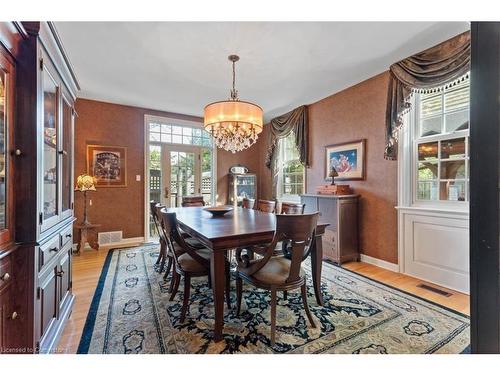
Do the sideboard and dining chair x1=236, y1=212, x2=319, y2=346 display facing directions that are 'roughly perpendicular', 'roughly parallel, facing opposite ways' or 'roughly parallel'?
roughly perpendicular

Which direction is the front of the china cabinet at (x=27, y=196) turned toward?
to the viewer's right

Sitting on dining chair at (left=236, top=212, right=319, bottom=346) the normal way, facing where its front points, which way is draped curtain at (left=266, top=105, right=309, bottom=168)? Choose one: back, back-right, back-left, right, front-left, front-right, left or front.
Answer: front-right

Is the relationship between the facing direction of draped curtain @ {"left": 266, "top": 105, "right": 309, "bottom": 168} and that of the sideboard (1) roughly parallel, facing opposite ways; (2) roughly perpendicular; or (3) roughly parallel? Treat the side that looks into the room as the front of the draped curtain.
roughly parallel

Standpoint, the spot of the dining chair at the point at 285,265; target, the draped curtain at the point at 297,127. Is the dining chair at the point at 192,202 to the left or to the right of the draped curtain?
left

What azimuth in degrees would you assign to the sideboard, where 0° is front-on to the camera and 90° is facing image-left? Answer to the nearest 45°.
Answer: approximately 45°

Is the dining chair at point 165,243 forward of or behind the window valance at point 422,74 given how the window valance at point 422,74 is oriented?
forward

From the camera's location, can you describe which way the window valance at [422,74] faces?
facing the viewer and to the left of the viewer

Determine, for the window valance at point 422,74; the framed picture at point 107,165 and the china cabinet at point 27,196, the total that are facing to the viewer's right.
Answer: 1

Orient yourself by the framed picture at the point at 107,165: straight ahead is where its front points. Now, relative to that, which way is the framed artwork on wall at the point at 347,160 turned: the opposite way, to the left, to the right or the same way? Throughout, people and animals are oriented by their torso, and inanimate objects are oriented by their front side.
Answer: to the right

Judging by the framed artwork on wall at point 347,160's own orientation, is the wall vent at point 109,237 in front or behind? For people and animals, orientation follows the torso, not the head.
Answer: in front

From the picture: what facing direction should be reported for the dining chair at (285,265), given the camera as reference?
facing away from the viewer and to the left of the viewer

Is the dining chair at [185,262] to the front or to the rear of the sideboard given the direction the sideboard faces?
to the front

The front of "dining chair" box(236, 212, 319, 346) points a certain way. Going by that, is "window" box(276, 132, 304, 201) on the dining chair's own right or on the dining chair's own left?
on the dining chair's own right

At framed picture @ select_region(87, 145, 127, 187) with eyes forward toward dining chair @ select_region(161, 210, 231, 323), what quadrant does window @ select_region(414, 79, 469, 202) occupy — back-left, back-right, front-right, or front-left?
front-left

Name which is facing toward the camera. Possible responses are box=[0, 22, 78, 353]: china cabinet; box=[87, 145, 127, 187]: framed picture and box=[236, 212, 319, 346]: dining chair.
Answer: the framed picture

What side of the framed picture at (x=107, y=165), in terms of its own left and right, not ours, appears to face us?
front

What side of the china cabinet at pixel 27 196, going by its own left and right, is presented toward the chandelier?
front
